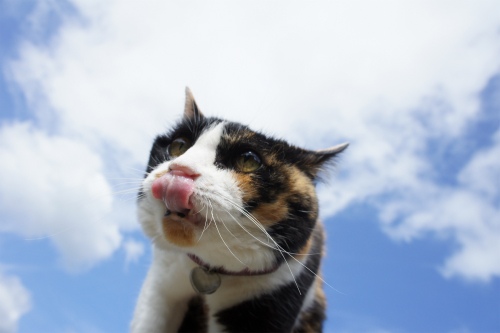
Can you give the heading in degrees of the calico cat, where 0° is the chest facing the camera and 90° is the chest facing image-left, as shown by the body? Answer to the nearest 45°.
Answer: approximately 45°
